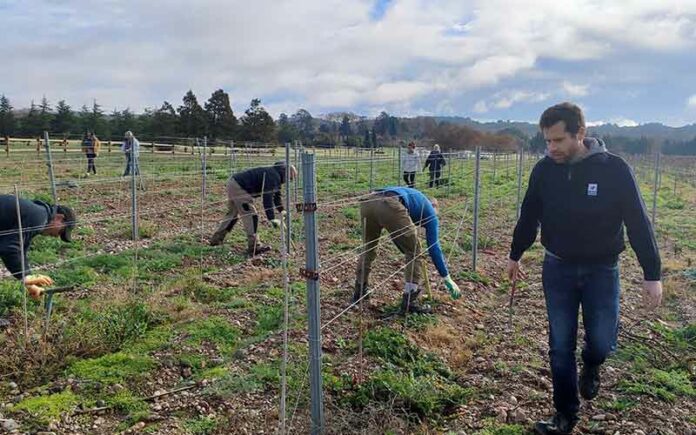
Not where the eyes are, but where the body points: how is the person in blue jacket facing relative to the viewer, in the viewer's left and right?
facing away from the viewer and to the right of the viewer

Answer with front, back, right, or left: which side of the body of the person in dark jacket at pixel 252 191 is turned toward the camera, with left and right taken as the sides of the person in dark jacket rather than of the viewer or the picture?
right

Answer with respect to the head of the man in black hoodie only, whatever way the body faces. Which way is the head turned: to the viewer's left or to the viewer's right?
to the viewer's left

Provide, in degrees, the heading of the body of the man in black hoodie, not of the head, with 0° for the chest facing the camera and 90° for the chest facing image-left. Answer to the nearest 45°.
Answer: approximately 45°

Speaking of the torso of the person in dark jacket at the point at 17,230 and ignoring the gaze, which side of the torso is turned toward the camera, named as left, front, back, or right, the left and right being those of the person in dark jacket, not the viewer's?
right

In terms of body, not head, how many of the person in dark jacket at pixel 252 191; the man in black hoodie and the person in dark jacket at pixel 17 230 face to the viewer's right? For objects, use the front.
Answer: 2

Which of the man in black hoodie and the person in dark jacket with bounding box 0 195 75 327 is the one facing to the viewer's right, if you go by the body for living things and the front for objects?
the person in dark jacket

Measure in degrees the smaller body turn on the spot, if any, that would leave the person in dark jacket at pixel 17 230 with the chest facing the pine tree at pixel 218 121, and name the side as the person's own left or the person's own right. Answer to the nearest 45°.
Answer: approximately 90° to the person's own left

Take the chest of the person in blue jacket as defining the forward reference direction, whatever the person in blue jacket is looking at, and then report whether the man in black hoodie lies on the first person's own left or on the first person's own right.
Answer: on the first person's own right
